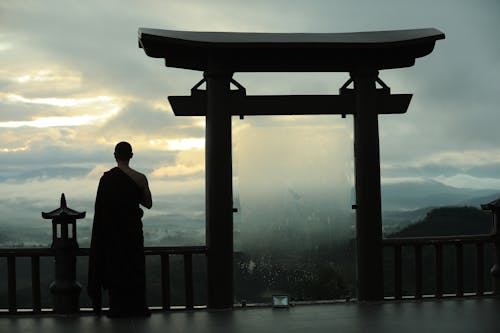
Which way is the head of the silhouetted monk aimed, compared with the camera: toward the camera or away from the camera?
away from the camera

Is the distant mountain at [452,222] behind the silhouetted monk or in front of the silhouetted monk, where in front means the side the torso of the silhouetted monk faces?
in front

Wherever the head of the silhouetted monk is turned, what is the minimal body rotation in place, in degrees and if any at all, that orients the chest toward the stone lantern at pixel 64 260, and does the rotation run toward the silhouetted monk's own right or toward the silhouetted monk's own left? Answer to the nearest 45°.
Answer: approximately 45° to the silhouetted monk's own left

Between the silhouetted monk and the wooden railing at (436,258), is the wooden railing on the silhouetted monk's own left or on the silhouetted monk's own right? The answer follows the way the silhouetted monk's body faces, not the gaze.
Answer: on the silhouetted monk's own right

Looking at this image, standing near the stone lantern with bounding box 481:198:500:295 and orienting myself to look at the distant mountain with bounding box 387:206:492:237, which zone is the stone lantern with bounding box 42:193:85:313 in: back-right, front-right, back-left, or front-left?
back-left

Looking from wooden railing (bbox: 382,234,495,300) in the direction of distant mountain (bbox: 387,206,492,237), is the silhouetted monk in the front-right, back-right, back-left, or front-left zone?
back-left

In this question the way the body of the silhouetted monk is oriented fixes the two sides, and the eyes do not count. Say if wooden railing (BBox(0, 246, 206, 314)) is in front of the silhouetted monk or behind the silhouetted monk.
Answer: in front

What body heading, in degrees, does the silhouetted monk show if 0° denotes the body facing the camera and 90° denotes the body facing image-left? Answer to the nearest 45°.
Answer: approximately 180°

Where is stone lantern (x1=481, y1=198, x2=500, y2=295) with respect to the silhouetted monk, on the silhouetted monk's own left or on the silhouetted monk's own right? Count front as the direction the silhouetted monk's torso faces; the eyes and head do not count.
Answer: on the silhouetted monk's own right
